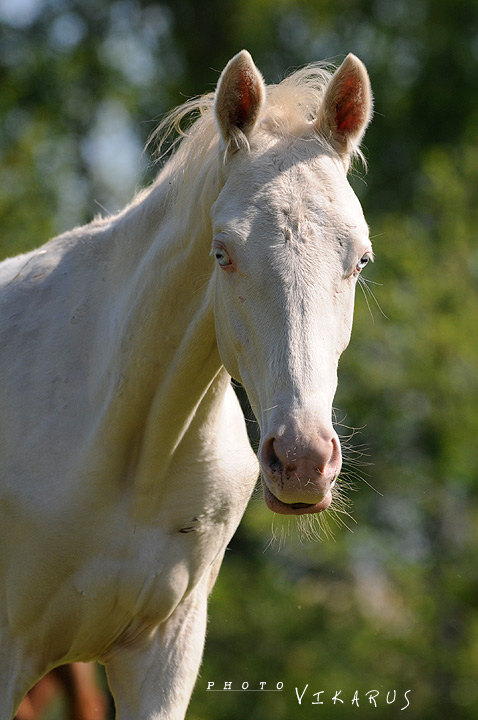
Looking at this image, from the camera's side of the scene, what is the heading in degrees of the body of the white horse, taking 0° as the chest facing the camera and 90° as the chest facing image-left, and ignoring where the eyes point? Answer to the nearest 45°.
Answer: approximately 315°
